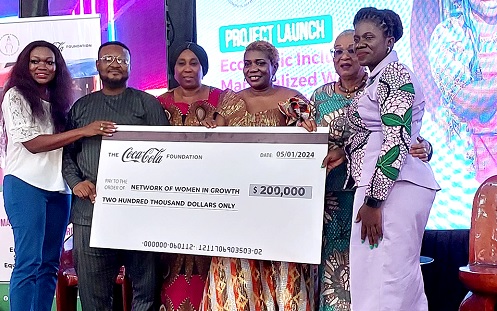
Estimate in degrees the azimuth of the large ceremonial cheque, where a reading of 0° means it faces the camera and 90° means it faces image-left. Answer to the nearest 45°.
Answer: approximately 0°

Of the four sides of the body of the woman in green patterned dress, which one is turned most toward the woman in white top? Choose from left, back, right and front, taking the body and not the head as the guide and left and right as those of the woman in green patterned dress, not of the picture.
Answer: right
